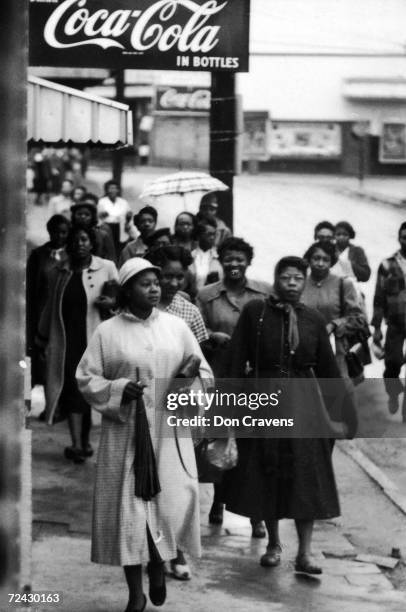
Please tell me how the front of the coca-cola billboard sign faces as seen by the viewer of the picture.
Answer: facing the viewer

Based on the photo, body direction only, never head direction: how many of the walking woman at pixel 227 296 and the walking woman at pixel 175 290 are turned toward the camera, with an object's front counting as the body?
2

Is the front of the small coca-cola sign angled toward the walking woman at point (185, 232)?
yes

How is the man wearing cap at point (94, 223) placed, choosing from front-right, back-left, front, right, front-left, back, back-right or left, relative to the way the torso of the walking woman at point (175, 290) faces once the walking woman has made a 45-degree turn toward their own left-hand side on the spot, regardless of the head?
back-left

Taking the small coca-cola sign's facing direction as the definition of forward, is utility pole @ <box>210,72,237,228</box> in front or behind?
in front

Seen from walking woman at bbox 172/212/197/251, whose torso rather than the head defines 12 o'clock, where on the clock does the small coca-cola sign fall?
The small coca-cola sign is roughly at 6 o'clock from the walking woman.

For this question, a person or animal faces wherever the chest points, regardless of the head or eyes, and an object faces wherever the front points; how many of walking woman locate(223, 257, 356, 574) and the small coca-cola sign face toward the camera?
2

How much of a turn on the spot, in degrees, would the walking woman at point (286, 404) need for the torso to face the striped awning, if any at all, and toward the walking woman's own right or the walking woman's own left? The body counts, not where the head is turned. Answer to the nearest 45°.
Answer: approximately 135° to the walking woman's own right

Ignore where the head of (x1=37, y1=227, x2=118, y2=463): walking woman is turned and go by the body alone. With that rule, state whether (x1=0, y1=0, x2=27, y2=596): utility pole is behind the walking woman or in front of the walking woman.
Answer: in front

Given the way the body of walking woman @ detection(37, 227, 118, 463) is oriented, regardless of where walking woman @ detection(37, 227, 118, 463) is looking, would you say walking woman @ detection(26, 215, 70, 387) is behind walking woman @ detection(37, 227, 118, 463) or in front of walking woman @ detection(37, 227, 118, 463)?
behind

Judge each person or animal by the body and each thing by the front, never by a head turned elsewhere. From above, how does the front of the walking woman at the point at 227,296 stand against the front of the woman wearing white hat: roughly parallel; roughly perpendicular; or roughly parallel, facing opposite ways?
roughly parallel

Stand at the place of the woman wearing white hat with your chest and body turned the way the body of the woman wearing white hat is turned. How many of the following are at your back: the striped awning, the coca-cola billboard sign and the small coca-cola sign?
3

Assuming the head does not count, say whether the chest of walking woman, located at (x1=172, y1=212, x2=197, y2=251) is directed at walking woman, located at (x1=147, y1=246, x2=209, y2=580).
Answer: yes

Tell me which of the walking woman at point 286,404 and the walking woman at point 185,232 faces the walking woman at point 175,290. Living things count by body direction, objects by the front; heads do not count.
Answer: the walking woman at point 185,232

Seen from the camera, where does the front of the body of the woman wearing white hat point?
toward the camera

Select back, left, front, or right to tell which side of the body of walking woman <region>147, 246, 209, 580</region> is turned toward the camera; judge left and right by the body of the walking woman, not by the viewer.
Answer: front

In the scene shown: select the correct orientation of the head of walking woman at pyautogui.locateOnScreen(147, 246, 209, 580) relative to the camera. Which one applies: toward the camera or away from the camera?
toward the camera
